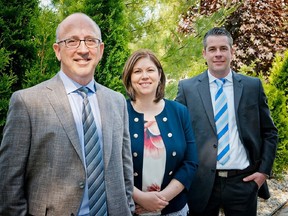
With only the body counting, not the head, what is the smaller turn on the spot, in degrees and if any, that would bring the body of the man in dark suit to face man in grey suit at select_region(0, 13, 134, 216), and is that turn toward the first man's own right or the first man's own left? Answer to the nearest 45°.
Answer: approximately 45° to the first man's own right

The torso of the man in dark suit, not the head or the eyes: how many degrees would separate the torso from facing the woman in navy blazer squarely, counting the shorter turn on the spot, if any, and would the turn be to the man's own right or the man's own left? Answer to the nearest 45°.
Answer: approximately 45° to the man's own right

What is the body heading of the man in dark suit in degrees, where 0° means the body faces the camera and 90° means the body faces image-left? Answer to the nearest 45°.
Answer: approximately 0°
